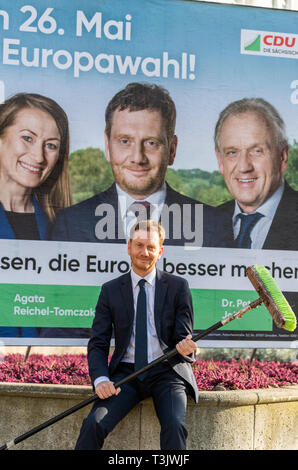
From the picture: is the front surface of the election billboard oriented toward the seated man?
yes

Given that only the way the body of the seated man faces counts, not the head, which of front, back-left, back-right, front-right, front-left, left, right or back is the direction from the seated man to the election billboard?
back

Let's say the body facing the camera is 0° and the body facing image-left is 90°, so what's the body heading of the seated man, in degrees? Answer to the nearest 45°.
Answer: approximately 0°

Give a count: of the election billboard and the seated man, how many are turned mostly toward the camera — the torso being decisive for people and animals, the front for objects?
2

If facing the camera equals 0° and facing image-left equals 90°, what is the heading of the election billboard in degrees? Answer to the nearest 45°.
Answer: approximately 0°
